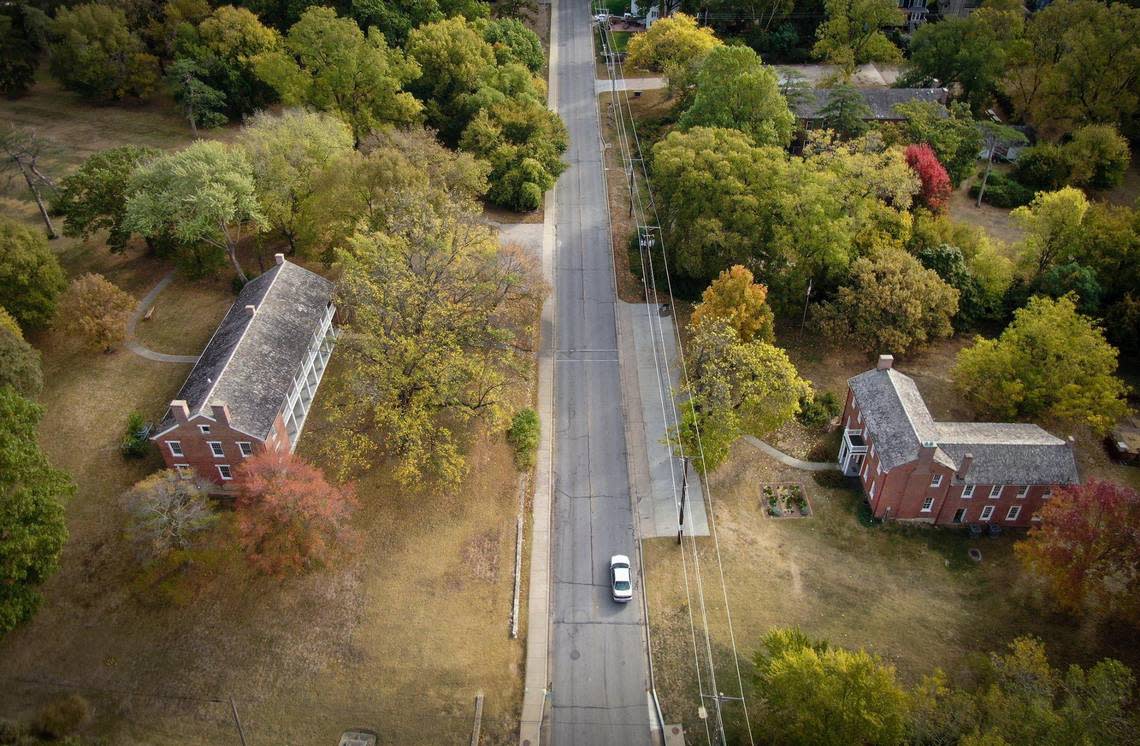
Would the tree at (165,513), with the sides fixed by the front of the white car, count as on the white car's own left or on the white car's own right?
on the white car's own left

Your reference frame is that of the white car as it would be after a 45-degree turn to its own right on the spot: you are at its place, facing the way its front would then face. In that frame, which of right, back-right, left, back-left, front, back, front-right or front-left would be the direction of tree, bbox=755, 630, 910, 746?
right

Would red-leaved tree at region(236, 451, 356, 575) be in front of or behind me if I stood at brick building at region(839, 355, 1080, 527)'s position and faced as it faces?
in front

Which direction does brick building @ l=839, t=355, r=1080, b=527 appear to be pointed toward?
to the viewer's left

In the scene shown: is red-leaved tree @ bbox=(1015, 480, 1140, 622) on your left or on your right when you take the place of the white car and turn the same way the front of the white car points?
on your right

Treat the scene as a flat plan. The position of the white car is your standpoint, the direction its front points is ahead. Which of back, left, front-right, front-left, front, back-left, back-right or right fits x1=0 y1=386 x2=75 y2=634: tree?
left

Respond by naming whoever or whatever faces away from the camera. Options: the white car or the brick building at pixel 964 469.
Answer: the white car

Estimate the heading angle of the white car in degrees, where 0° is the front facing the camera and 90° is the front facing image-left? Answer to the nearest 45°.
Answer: approximately 180°

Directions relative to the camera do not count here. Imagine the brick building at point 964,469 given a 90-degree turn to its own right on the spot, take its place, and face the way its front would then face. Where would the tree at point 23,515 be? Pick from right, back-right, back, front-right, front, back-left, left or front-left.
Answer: back-left

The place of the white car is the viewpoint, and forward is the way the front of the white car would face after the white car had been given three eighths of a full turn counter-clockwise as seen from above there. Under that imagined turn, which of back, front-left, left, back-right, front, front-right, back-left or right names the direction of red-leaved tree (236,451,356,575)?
front-right

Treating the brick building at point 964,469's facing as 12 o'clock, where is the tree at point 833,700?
The tree is roughly at 9 o'clock from the brick building.

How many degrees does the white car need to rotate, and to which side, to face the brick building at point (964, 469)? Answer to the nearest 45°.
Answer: approximately 90° to its right

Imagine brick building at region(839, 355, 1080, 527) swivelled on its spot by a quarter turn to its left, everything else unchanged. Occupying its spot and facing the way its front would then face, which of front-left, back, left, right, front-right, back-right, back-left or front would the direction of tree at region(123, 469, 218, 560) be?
front-right

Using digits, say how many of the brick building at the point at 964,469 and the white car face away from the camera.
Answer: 1
